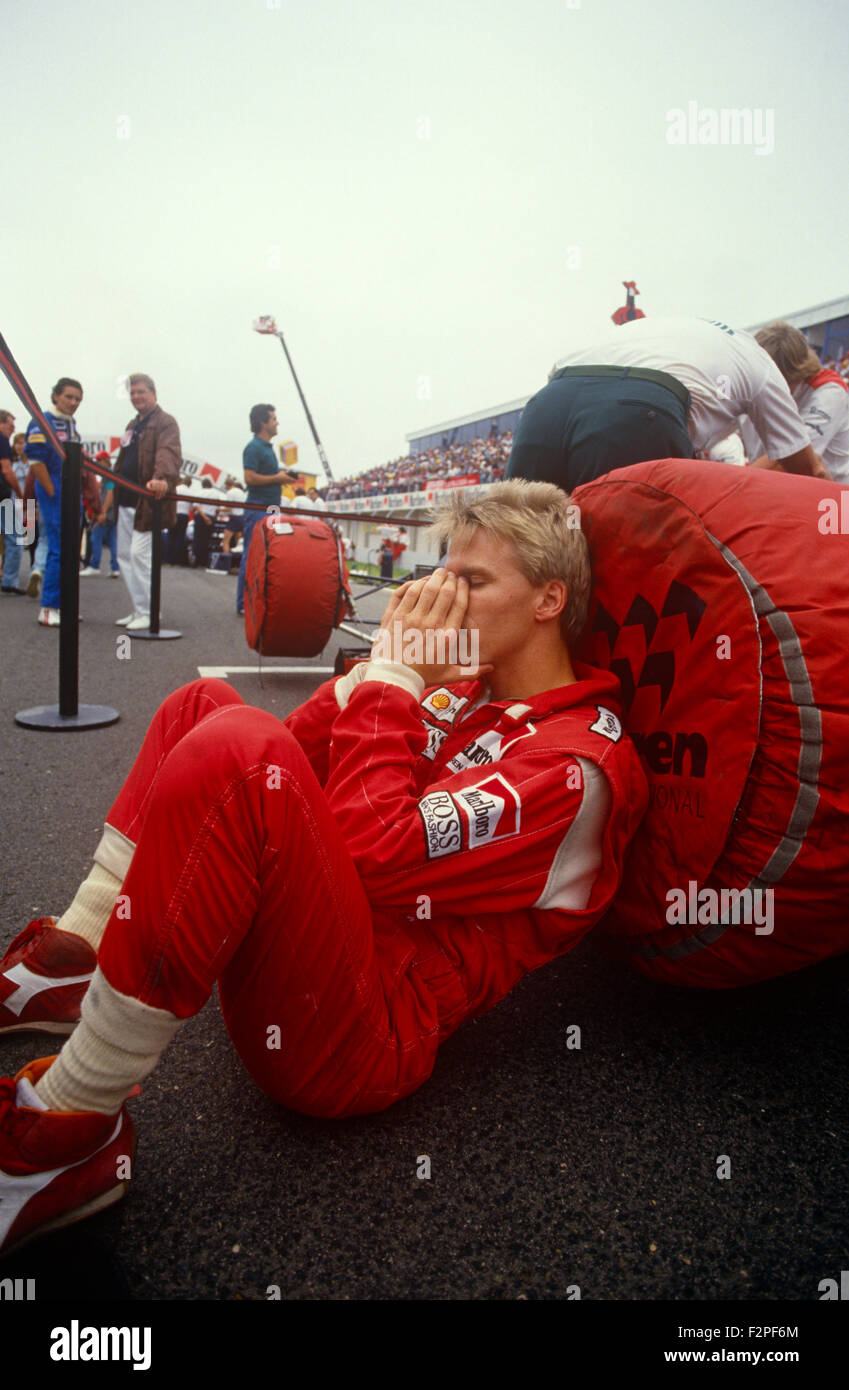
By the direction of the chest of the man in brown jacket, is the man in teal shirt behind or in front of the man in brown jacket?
behind

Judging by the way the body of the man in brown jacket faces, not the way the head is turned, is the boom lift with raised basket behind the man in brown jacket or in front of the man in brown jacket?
behind

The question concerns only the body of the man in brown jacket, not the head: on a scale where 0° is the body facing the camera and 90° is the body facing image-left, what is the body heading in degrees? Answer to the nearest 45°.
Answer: approximately 45°

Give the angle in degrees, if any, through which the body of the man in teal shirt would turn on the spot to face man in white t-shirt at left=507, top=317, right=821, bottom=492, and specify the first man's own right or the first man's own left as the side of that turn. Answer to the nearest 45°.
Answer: approximately 90° to the first man's own right
